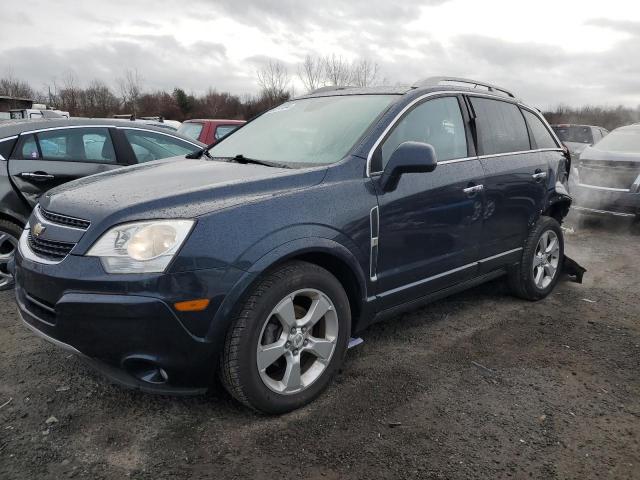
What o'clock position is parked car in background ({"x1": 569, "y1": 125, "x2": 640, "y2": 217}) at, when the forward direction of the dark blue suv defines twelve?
The parked car in background is roughly at 6 o'clock from the dark blue suv.

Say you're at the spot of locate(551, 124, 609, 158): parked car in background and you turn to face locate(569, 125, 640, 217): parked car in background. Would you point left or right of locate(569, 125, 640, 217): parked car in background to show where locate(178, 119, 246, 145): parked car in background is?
right

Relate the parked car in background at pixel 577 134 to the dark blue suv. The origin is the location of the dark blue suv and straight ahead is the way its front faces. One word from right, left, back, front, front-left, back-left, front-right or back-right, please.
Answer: back

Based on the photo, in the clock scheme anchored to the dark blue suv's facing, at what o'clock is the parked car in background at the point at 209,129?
The parked car in background is roughly at 4 o'clock from the dark blue suv.

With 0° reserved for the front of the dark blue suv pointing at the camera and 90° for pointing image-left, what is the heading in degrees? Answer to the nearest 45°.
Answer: approximately 45°

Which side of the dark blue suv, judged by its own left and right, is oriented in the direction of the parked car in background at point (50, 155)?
right
